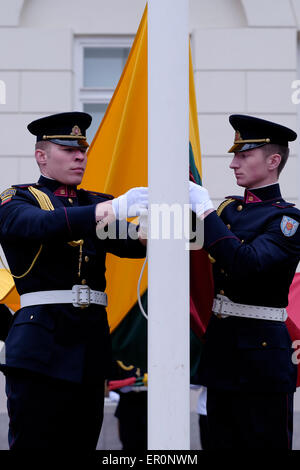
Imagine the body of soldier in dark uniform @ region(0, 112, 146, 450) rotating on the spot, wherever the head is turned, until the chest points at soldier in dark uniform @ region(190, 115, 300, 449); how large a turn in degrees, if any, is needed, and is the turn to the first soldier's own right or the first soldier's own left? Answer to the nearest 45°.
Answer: approximately 45° to the first soldier's own left

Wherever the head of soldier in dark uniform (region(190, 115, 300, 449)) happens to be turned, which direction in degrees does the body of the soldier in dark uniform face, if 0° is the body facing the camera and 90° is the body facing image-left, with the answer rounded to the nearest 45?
approximately 45°

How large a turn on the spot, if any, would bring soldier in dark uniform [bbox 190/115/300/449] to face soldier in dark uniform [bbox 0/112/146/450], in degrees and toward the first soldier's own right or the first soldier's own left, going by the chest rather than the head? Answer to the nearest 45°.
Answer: approximately 45° to the first soldier's own right

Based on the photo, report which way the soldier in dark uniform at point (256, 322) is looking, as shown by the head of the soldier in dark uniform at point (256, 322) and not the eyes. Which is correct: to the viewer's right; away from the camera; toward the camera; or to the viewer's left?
to the viewer's left

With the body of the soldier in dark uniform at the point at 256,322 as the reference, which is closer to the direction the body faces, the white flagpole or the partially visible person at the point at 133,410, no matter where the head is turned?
the white flagpole
